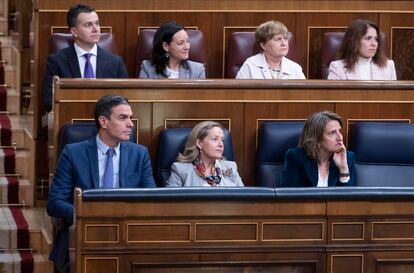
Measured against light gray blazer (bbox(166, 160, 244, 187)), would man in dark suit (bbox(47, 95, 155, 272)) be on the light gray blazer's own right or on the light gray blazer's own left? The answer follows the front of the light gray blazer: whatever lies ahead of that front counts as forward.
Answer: on the light gray blazer's own right

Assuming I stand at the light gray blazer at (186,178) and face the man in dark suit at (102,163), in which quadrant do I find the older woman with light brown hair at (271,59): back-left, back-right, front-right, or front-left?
back-right

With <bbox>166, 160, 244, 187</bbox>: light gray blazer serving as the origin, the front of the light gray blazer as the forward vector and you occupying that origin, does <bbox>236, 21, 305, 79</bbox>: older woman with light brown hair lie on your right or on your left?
on your left

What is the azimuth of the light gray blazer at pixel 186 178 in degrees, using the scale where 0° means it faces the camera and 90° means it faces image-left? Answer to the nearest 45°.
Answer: approximately 315°

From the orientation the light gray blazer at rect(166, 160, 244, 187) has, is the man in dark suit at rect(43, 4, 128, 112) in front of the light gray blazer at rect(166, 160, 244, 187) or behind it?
behind
